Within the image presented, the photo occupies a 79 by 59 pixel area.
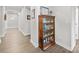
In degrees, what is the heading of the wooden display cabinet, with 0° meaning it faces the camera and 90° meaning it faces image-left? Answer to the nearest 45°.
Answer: approximately 315°

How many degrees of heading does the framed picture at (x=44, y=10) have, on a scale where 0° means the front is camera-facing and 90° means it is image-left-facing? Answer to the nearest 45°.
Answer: approximately 315°
